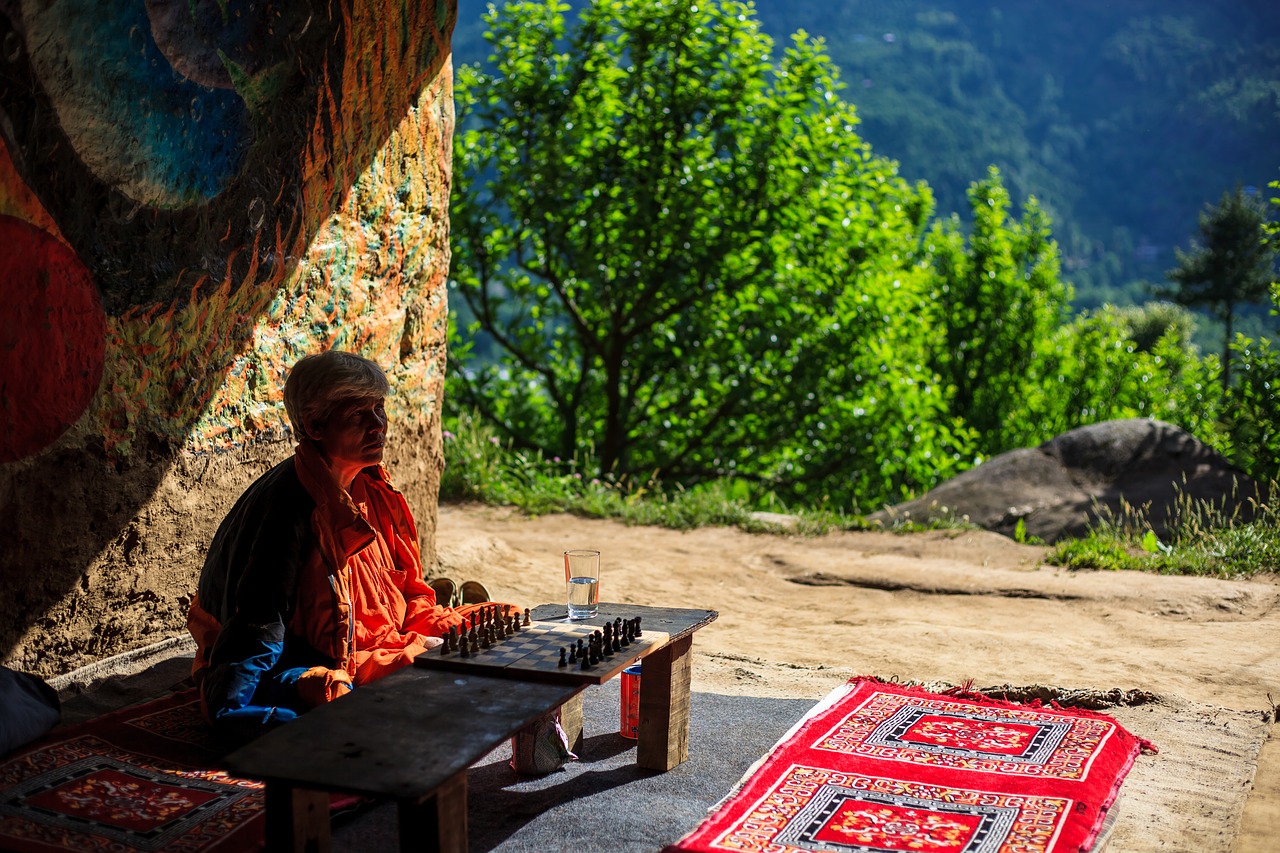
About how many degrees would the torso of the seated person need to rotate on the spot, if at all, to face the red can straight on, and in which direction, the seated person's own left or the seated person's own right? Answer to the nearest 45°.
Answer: approximately 45° to the seated person's own left

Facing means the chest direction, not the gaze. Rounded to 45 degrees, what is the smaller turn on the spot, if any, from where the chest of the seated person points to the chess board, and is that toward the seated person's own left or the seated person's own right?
0° — they already face it

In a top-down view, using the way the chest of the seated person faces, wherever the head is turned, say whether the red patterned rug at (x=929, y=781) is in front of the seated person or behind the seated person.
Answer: in front

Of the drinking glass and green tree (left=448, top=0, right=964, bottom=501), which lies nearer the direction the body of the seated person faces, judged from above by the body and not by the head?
the drinking glass

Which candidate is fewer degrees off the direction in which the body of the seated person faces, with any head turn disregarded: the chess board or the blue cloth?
the chess board

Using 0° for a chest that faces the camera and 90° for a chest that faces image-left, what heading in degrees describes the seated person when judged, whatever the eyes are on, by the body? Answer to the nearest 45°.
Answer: approximately 315°

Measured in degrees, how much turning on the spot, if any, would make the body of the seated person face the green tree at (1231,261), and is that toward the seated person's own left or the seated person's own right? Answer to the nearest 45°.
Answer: approximately 90° to the seated person's own left

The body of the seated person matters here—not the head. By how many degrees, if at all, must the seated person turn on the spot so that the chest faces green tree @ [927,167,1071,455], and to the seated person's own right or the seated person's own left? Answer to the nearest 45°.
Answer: approximately 90° to the seated person's own left

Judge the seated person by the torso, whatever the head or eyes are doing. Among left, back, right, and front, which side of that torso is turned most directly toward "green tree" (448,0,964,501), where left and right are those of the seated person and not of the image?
left

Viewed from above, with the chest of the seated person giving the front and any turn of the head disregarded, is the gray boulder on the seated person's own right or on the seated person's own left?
on the seated person's own left
